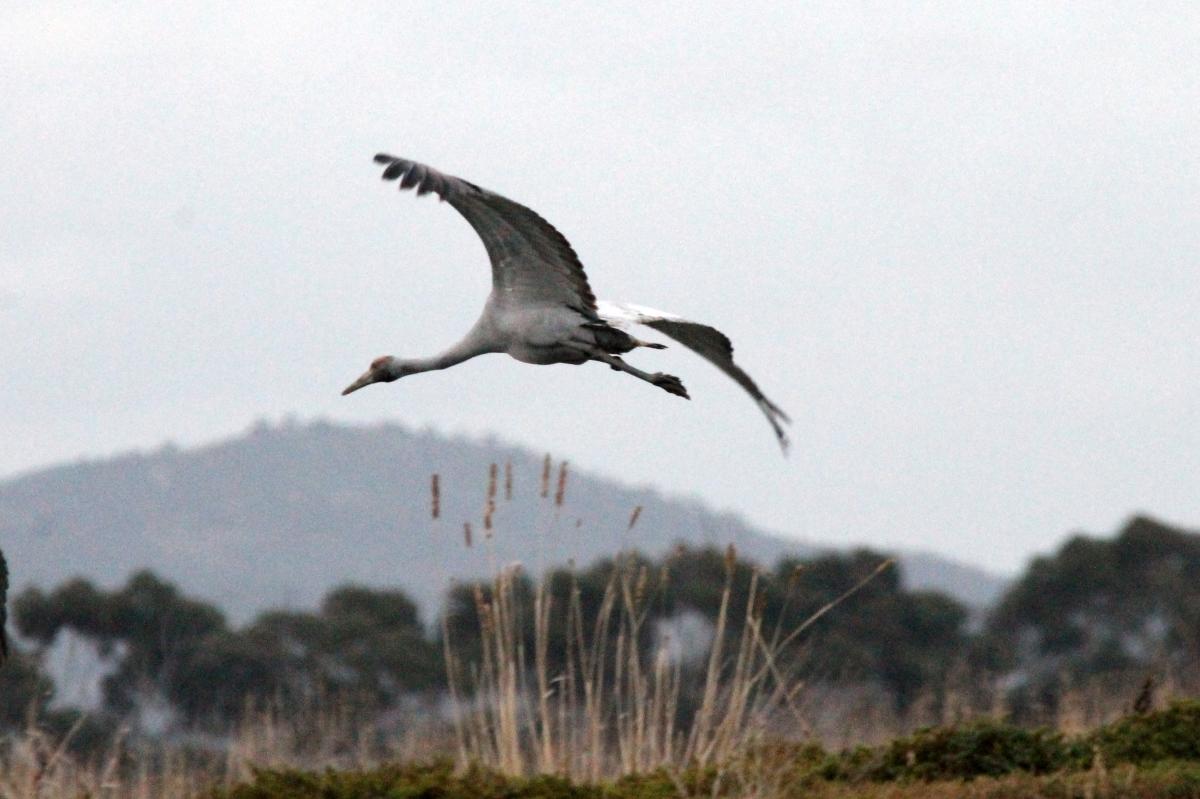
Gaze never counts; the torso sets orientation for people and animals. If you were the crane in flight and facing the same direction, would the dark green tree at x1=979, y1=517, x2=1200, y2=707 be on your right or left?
on your right

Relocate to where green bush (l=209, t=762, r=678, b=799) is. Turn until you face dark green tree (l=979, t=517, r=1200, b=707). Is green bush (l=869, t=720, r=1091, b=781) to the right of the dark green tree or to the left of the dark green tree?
right

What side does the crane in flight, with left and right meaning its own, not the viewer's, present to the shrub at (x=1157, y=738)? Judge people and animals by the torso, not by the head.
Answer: back

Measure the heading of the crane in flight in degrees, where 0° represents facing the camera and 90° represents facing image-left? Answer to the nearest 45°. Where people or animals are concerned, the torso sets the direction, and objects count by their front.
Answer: approximately 90°
